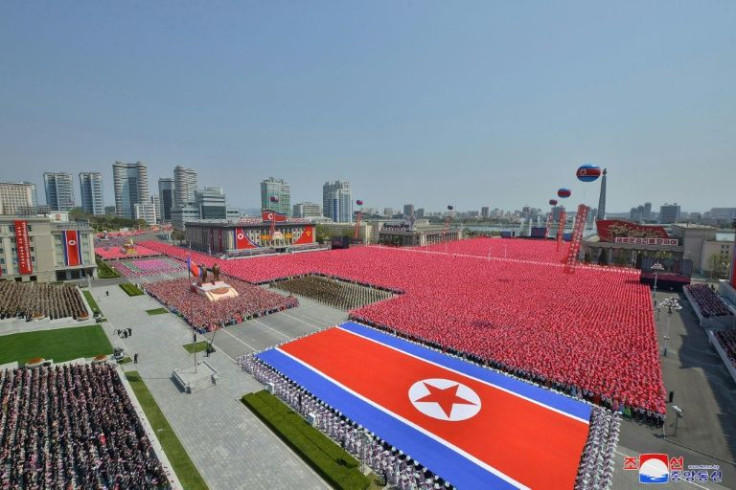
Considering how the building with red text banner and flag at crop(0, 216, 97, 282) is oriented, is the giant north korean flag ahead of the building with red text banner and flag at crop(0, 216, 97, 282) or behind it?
ahead

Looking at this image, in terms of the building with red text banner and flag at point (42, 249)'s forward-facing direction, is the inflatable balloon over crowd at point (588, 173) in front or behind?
in front

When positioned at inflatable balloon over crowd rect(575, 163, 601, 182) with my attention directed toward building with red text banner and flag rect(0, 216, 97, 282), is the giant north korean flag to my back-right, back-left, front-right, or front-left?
front-left
